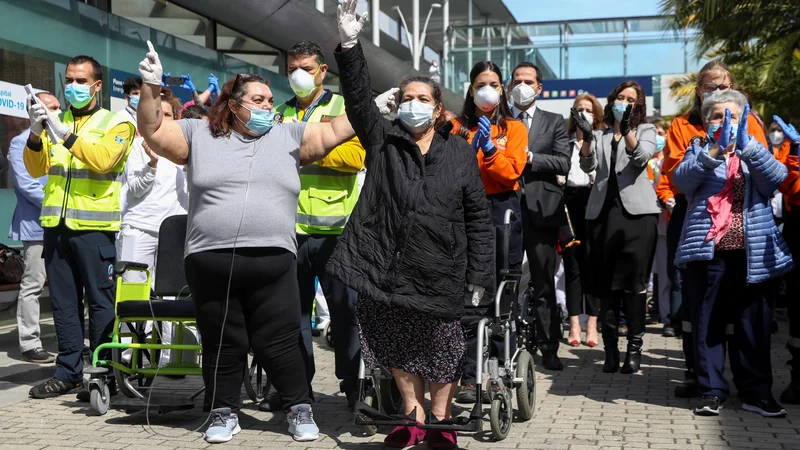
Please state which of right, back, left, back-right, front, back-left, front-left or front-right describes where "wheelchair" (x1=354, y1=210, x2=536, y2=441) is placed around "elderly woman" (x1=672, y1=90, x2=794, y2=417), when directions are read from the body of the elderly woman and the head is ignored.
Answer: front-right

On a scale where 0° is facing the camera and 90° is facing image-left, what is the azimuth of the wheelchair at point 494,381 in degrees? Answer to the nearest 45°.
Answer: approximately 45°

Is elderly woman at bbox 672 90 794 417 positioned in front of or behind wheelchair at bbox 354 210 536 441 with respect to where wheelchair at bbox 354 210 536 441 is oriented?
behind

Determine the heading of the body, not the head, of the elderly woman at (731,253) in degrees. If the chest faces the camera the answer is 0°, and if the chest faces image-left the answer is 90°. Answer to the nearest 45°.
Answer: approximately 0°

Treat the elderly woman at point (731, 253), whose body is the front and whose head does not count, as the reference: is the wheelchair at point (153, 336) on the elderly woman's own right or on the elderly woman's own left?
on the elderly woman's own right

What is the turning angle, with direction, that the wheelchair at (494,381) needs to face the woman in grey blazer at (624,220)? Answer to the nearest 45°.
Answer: approximately 180°

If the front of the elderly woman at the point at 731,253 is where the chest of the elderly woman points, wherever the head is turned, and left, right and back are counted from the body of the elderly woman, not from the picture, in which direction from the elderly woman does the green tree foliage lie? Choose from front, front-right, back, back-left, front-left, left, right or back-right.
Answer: back

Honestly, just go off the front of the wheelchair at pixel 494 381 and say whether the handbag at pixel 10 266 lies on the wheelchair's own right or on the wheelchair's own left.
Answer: on the wheelchair's own right

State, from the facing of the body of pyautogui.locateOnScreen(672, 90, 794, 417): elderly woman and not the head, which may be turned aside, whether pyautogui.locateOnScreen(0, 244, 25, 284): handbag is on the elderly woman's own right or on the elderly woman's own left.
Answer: on the elderly woman's own right
